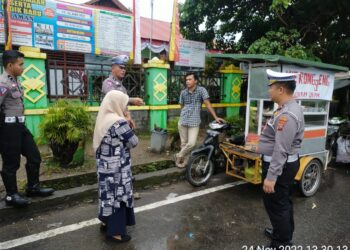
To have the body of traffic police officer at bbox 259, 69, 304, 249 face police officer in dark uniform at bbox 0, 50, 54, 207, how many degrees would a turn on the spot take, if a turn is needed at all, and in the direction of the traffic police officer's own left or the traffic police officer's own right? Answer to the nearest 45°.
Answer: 0° — they already face them

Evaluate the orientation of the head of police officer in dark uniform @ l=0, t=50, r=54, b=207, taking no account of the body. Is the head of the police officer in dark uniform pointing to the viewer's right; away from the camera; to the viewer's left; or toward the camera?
to the viewer's right

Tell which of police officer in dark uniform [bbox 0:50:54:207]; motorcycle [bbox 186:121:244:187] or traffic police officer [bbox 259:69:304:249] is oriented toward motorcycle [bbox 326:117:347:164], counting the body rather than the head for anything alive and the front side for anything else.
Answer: the police officer in dark uniform

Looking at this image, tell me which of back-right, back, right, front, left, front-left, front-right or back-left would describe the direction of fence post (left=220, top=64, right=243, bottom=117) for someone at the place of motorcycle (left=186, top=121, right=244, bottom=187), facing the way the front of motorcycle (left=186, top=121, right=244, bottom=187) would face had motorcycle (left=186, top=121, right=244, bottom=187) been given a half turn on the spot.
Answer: front-left

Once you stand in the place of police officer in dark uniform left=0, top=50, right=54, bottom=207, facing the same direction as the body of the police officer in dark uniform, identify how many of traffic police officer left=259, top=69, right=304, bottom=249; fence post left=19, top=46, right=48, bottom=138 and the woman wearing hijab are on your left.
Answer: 1

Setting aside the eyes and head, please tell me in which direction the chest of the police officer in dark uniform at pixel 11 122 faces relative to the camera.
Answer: to the viewer's right

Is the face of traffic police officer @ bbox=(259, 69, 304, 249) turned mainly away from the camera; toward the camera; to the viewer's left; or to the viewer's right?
to the viewer's left

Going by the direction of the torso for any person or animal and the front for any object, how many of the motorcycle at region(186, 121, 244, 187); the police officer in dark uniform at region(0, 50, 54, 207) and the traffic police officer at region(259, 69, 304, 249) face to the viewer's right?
1

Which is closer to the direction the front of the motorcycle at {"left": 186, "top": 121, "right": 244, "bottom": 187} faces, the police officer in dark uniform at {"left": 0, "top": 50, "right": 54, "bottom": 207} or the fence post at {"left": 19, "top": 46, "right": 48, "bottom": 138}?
the police officer in dark uniform

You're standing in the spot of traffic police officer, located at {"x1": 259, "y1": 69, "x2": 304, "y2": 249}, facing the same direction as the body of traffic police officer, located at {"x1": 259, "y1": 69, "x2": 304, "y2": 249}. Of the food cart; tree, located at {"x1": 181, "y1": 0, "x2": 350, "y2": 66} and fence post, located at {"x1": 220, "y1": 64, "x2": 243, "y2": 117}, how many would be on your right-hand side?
3

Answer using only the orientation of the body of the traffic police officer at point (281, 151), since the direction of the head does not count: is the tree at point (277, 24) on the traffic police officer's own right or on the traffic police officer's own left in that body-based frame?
on the traffic police officer's own right

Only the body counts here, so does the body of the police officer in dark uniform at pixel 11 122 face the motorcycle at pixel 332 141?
yes

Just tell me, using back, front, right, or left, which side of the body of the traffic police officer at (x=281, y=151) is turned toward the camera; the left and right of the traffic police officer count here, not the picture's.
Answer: left

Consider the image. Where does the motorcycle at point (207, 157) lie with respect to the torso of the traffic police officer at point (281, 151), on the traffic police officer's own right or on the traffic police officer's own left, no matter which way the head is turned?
on the traffic police officer's own right

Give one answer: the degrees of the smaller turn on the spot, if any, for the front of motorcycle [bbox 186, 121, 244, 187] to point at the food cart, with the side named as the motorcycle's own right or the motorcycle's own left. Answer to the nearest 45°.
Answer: approximately 135° to the motorcycle's own left

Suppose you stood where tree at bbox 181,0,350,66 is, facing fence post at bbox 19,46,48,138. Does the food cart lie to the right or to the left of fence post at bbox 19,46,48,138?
left

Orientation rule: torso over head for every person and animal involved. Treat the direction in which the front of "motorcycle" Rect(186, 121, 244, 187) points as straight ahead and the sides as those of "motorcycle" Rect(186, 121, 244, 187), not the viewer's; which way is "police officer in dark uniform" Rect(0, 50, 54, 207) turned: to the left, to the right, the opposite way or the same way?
the opposite way
